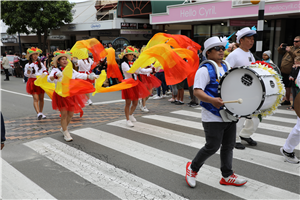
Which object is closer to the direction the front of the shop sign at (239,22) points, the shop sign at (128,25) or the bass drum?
the bass drum

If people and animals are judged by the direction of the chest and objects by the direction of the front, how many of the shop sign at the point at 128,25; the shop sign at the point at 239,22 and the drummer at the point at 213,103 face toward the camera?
2

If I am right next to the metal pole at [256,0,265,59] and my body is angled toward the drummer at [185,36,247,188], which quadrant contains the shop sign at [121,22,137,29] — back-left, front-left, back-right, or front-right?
back-right

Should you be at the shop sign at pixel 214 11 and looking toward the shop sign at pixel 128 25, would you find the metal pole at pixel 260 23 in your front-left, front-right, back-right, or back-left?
back-left

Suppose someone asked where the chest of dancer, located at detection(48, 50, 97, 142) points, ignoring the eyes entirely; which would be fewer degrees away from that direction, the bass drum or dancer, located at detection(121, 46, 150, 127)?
the bass drum
